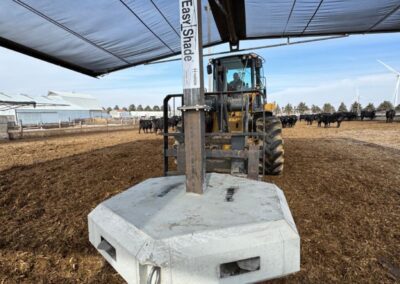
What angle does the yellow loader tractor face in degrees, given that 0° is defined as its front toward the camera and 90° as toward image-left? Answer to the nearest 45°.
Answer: approximately 0°

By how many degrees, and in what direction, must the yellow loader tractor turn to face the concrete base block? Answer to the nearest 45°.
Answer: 0° — it already faces it

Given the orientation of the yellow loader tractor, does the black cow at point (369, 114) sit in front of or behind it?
behind

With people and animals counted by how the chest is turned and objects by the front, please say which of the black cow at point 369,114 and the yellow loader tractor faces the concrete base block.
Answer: the yellow loader tractor

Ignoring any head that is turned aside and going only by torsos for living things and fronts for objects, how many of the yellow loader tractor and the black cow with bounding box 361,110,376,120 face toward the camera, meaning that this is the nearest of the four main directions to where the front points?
1

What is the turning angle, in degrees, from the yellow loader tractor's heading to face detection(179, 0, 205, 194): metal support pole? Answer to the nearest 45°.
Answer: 0° — it already faces it
